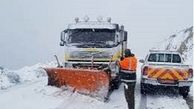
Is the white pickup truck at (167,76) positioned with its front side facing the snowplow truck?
no

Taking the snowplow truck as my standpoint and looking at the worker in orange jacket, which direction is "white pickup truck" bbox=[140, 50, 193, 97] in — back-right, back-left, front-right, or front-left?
front-left

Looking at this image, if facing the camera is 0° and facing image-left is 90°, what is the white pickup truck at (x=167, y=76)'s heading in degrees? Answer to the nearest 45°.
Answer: approximately 180°

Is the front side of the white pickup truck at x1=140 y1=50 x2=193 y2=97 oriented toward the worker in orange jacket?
no

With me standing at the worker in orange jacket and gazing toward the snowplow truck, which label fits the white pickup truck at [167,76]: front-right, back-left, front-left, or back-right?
front-right
